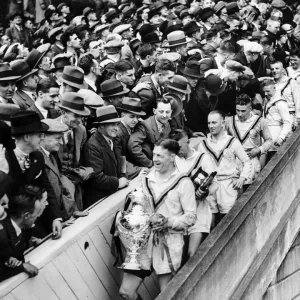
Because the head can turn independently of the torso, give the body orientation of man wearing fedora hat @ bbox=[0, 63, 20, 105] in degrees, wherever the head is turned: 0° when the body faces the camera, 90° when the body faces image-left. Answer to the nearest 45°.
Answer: approximately 315°

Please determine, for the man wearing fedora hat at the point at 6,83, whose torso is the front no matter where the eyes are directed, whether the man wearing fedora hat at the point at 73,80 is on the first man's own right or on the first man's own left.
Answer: on the first man's own left

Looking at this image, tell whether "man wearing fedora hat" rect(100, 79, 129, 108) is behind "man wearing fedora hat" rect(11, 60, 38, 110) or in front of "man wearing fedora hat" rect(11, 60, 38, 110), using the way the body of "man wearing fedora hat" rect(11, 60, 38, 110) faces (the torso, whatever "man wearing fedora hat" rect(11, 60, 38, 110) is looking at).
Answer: in front

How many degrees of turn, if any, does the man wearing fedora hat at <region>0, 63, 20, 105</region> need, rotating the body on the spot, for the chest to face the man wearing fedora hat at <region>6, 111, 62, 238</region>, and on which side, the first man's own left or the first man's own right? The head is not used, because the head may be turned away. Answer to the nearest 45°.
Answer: approximately 45° to the first man's own right

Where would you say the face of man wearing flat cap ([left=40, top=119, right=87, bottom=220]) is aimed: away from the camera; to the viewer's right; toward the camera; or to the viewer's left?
to the viewer's right

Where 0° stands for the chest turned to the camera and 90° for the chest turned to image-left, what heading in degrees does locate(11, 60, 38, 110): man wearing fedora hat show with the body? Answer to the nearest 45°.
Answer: approximately 270°

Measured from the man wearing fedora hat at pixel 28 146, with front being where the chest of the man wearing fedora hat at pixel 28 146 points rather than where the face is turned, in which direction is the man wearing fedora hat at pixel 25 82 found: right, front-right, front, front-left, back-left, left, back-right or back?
back-left

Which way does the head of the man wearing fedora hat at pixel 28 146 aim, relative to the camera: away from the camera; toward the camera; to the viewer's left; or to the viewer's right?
to the viewer's right

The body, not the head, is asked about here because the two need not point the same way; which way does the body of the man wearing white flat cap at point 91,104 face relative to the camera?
to the viewer's right
